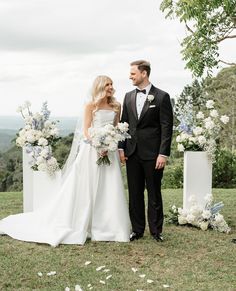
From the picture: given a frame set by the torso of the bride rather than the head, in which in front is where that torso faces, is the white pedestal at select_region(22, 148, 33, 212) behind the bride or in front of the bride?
behind

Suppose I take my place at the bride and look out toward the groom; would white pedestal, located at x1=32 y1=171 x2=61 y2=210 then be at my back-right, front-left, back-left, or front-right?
back-left

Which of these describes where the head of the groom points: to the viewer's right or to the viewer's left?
to the viewer's left

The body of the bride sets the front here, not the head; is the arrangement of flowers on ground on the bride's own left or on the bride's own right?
on the bride's own left

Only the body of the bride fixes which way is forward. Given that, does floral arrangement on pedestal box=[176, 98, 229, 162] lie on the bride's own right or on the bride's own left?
on the bride's own left

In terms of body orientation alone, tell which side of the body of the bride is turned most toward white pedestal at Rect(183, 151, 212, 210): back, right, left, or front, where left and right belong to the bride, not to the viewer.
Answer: left

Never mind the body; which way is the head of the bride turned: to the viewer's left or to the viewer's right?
to the viewer's right

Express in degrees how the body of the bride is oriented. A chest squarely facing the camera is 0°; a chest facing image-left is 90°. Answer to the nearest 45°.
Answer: approximately 315°
